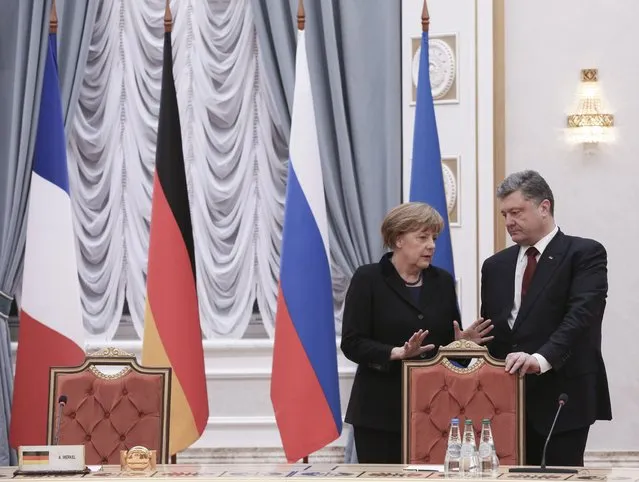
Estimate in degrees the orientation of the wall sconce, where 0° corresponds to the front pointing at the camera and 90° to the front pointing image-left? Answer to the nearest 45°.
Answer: approximately 0°

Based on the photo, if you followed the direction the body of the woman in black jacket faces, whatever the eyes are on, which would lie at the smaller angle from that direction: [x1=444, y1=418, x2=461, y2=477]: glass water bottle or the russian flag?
the glass water bottle

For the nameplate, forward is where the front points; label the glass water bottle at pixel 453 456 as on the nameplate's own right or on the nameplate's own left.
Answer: on the nameplate's own left

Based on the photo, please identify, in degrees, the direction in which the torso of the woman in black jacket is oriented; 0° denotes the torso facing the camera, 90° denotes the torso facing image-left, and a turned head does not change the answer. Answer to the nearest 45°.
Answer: approximately 315°

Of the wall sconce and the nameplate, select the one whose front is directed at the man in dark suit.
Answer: the wall sconce

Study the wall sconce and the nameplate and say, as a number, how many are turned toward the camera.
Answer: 2

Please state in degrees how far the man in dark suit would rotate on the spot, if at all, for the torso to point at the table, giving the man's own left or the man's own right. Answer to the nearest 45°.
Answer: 0° — they already face it

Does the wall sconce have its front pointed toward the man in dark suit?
yes

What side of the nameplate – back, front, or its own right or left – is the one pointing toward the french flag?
back

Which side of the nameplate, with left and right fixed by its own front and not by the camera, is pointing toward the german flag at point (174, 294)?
back
